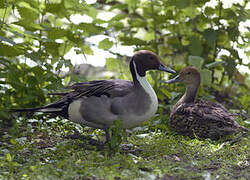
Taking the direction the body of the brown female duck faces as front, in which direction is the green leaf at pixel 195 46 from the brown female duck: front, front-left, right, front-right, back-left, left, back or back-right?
right

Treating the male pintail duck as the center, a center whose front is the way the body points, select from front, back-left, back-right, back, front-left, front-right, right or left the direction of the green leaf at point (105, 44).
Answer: left

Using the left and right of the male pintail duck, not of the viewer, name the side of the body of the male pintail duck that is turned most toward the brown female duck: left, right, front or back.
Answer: front

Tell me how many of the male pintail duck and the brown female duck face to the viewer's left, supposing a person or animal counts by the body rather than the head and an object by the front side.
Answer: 1

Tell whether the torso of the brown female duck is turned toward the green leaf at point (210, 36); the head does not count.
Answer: no

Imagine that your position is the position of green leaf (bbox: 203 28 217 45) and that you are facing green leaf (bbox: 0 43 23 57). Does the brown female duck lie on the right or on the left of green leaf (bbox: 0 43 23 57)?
left

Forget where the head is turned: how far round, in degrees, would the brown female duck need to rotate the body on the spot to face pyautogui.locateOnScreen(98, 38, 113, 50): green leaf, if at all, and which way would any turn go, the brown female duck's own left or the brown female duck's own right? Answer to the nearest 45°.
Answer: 0° — it already faces it

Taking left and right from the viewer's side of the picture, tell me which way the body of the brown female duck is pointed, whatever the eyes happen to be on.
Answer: facing to the left of the viewer

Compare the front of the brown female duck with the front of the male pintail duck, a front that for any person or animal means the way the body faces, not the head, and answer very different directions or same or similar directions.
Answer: very different directions

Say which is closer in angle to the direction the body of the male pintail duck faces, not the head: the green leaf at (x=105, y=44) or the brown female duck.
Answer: the brown female duck

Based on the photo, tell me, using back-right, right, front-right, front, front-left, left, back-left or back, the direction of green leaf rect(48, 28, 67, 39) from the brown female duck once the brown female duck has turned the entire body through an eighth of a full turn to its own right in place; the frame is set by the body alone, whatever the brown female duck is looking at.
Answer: front-left

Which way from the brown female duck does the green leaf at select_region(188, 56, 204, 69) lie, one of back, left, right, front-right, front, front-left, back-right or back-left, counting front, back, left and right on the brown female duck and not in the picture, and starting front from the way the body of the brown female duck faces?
right

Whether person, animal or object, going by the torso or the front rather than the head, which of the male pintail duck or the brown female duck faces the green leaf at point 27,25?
the brown female duck

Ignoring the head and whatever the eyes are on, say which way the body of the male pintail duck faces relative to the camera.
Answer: to the viewer's right

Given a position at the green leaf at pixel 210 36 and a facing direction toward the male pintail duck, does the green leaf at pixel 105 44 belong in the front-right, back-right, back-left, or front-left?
front-right

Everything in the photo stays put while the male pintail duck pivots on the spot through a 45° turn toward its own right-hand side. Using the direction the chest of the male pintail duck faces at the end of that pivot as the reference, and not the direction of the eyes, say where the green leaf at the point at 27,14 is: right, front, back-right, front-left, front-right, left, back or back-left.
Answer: back

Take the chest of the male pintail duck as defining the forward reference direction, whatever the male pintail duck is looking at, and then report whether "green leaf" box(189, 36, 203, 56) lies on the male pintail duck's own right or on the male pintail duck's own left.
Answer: on the male pintail duck's own left

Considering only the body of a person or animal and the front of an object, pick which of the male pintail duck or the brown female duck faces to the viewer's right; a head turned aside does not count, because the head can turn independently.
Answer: the male pintail duck

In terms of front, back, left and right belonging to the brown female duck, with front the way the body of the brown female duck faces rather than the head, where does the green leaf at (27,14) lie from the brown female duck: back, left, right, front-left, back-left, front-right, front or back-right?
front
